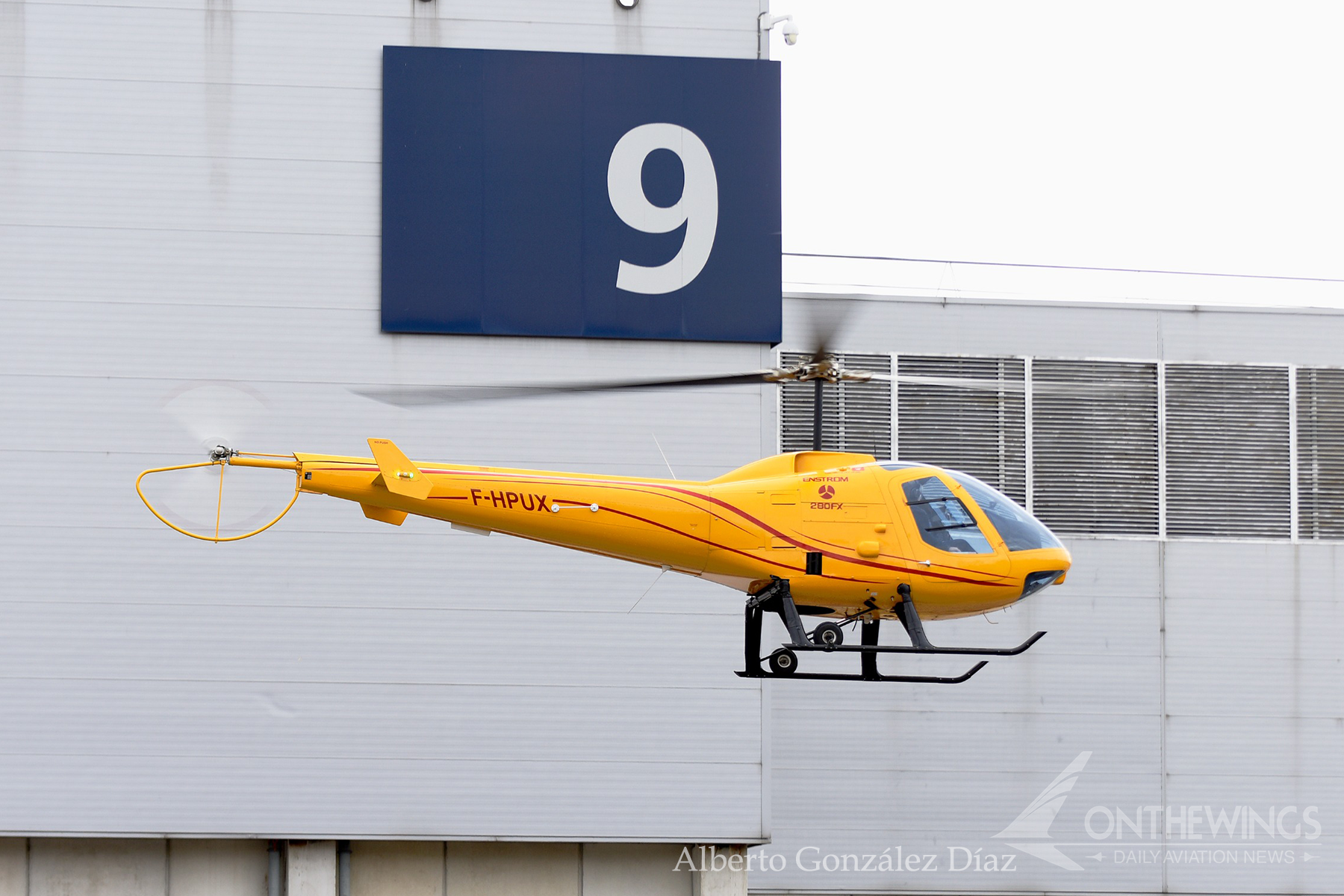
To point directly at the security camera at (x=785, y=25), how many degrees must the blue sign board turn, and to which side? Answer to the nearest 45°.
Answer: approximately 90° to its left

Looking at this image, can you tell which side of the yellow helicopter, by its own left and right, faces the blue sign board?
left

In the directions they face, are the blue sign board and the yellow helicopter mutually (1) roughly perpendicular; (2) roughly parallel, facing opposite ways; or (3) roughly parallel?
roughly perpendicular

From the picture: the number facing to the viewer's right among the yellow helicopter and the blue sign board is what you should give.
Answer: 1

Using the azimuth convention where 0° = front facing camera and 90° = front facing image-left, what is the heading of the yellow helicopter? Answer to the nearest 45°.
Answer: approximately 270°

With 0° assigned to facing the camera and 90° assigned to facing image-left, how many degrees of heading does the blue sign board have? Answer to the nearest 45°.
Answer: approximately 0°
